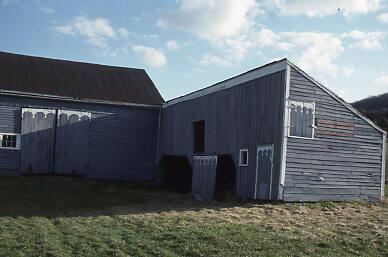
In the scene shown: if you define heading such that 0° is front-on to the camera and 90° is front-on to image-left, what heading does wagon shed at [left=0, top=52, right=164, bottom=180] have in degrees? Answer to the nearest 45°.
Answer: approximately 0°
